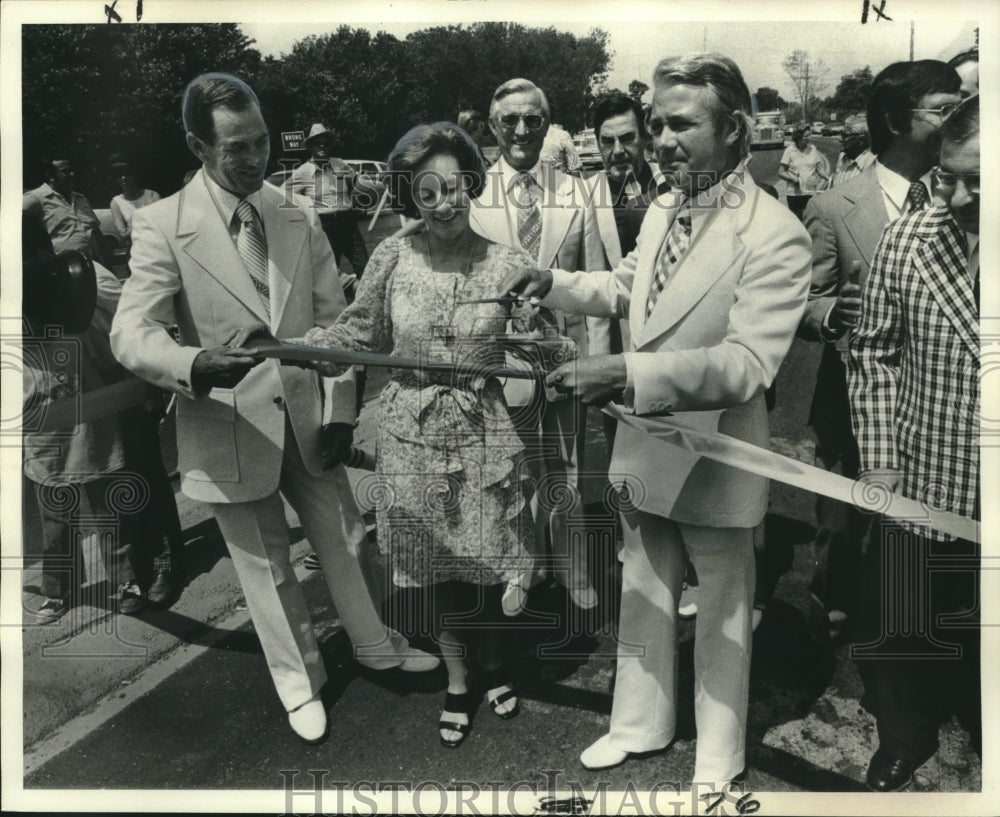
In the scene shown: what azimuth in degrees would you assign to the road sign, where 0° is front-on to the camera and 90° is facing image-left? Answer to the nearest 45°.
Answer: approximately 0°

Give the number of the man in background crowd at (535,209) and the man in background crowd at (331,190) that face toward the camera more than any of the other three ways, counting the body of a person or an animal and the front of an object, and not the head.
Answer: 2

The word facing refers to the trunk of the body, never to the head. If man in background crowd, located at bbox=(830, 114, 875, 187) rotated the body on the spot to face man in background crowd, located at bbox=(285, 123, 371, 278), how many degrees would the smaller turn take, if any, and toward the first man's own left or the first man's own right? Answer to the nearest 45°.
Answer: approximately 45° to the first man's own right

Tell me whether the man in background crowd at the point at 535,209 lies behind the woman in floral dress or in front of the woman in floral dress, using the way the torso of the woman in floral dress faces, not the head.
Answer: behind

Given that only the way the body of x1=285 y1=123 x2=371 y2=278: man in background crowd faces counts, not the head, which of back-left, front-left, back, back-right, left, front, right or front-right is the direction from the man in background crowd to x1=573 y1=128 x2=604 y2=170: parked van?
back-left
